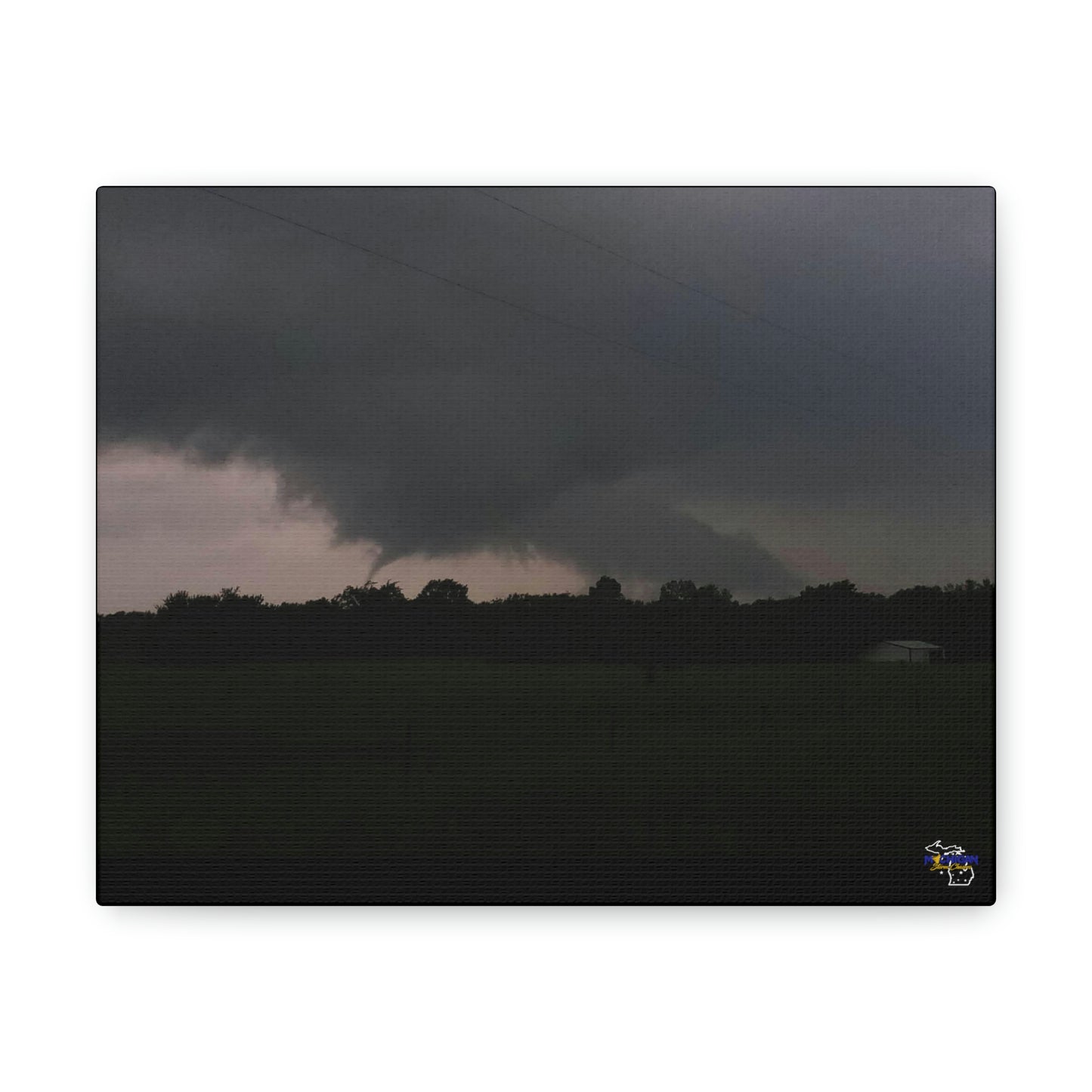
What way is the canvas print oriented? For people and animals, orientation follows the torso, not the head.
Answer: toward the camera
